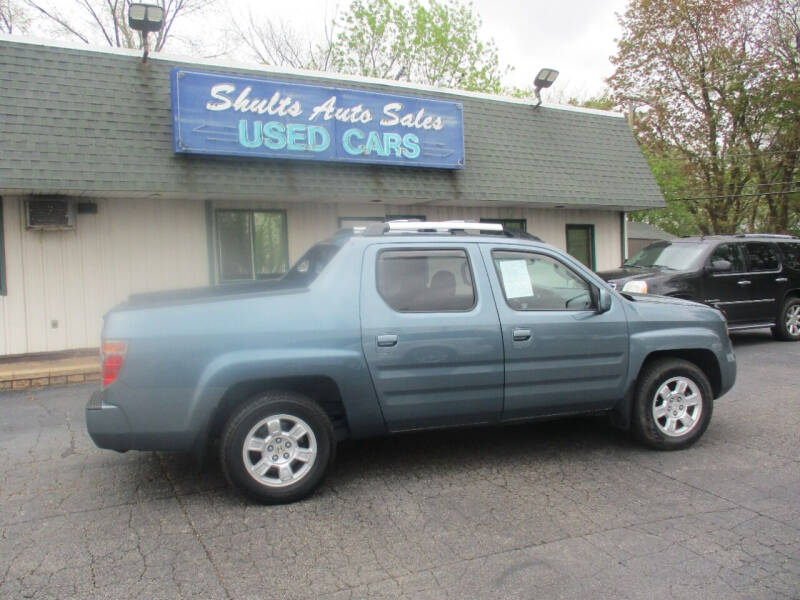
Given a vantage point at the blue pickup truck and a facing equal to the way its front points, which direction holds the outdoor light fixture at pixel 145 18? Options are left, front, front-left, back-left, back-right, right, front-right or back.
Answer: back-left

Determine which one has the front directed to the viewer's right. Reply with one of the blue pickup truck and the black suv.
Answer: the blue pickup truck

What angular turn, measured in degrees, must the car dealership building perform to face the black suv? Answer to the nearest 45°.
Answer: approximately 45° to its left

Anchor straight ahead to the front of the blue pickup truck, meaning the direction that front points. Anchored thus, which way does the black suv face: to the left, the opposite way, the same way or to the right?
the opposite way

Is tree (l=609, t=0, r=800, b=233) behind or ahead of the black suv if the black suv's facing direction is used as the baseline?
behind

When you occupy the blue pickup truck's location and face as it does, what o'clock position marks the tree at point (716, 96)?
The tree is roughly at 10 o'clock from the blue pickup truck.

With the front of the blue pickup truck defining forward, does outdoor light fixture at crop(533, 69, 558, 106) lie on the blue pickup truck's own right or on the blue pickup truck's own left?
on the blue pickup truck's own left

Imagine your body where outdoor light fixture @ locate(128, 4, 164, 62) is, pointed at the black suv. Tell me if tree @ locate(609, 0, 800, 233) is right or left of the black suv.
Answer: left

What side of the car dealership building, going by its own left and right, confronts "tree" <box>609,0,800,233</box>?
left

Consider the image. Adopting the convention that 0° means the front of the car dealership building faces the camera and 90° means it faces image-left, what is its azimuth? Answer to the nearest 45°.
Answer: approximately 315°

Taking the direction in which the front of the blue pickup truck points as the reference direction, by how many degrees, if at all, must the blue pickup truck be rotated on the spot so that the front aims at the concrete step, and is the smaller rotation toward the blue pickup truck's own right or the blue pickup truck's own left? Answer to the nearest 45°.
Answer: approximately 135° to the blue pickup truck's own left

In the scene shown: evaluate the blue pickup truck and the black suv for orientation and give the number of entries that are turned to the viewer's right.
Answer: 1

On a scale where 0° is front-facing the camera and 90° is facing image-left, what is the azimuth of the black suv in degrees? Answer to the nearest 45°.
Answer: approximately 45°

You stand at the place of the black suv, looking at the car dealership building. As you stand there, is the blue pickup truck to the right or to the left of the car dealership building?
left

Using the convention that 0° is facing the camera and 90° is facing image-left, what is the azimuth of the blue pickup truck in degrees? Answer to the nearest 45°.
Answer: approximately 270°
